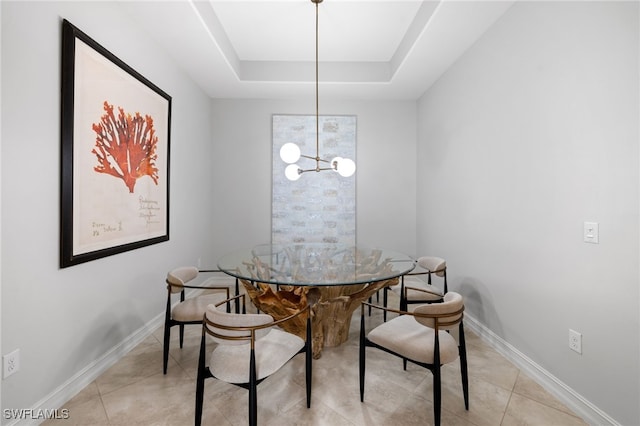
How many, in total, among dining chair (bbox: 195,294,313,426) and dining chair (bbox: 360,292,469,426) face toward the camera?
0

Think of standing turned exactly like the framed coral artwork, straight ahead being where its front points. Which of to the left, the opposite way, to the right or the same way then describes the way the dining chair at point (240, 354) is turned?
to the left

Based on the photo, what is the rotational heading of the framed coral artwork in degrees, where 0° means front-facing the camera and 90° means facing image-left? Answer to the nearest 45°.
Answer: approximately 315°

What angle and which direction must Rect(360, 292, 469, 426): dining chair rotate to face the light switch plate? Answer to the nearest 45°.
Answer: approximately 90° to its right

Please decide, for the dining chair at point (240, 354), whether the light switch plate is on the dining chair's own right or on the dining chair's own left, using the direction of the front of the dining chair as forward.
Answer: on the dining chair's own right

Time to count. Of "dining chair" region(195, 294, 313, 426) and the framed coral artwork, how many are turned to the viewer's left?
0

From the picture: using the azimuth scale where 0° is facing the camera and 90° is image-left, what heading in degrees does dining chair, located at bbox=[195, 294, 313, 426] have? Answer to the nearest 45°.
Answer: approximately 225°

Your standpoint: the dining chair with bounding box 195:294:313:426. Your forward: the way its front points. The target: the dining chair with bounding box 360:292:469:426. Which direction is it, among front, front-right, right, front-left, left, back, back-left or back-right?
front-right

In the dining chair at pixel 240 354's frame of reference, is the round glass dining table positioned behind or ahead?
ahead

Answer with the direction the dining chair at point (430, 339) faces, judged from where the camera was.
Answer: facing away from the viewer and to the left of the viewer

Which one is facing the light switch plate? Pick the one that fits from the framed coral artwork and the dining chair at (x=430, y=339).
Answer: the framed coral artwork

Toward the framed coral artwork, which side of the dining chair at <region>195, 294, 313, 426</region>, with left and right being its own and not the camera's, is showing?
left

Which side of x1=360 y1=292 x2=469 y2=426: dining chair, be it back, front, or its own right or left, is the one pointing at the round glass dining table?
front

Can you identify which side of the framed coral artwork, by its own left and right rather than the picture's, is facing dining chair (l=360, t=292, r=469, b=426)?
front

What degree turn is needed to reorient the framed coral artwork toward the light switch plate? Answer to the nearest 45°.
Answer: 0° — it already faces it

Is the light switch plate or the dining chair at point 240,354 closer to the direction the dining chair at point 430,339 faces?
the dining chair
